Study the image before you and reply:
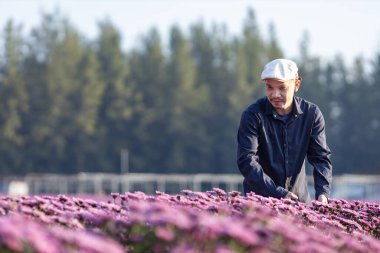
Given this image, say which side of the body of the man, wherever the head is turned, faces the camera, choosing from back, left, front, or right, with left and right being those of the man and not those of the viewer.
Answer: front

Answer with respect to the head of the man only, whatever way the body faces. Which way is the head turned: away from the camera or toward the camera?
toward the camera
